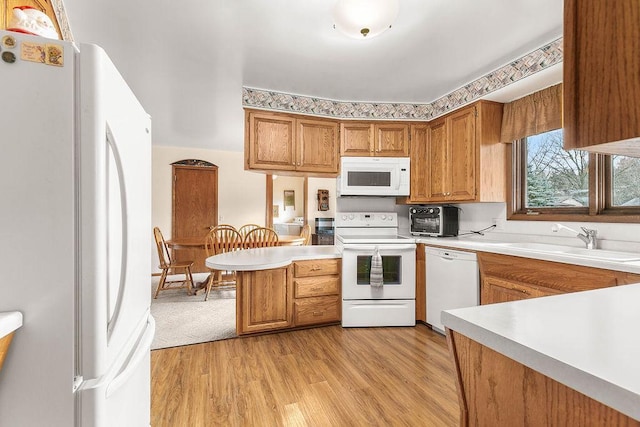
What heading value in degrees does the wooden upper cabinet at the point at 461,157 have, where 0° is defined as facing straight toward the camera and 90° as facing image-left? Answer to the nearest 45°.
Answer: approximately 45°

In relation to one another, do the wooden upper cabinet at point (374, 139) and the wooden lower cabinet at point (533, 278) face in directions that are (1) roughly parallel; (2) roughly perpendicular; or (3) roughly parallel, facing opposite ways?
roughly perpendicular

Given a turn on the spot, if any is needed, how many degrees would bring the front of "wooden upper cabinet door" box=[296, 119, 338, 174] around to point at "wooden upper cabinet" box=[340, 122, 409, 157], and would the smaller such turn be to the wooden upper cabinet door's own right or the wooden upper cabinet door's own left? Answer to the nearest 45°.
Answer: approximately 90° to the wooden upper cabinet door's own left

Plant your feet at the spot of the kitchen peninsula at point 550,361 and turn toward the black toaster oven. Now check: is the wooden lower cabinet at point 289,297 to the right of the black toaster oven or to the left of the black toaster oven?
left

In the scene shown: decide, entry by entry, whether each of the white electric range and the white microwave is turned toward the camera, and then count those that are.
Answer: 2

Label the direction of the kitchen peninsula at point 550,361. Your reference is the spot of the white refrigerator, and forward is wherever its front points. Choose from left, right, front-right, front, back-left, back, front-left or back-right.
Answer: front

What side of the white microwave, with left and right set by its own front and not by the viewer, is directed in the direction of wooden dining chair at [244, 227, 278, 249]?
right

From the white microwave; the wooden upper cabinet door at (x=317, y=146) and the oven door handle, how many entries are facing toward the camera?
3
